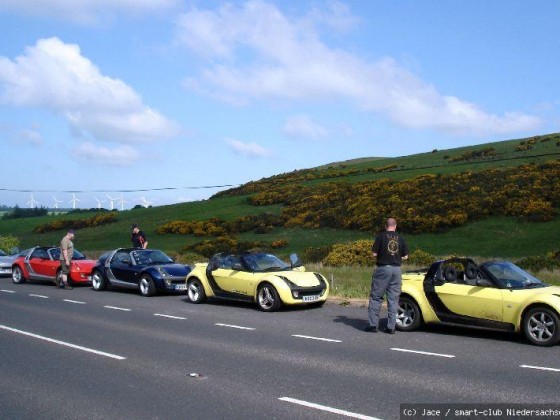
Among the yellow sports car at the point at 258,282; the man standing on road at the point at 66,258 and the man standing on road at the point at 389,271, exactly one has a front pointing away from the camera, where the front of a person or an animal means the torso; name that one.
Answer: the man standing on road at the point at 389,271

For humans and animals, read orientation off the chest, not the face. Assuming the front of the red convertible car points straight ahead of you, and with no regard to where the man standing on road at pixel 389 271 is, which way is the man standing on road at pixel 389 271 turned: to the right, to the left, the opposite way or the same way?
to the left

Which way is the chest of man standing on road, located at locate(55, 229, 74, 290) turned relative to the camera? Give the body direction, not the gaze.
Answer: to the viewer's right

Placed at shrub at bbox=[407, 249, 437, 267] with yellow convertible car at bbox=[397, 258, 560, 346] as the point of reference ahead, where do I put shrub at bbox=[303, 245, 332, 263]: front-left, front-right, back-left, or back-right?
back-right

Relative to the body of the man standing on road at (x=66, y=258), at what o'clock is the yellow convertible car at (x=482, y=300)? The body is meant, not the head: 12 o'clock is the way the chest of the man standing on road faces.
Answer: The yellow convertible car is roughly at 2 o'clock from the man standing on road.

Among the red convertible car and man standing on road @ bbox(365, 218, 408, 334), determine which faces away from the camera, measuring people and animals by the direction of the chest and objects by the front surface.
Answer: the man standing on road

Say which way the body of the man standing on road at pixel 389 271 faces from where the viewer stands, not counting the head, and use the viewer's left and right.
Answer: facing away from the viewer

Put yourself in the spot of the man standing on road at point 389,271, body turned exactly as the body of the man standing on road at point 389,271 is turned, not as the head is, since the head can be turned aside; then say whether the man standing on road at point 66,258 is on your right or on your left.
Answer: on your left

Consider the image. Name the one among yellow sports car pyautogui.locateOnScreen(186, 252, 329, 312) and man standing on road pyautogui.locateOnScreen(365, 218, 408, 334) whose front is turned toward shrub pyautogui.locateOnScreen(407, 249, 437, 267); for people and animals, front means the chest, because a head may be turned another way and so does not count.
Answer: the man standing on road

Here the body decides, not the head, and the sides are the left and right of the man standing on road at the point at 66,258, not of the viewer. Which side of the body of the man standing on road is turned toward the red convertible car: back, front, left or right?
left

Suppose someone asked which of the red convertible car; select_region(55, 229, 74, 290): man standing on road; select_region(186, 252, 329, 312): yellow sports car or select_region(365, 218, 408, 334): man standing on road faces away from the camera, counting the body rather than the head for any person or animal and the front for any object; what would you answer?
select_region(365, 218, 408, 334): man standing on road

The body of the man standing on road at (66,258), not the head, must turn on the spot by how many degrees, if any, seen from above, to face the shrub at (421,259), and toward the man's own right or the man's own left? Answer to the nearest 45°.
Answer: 0° — they already face it

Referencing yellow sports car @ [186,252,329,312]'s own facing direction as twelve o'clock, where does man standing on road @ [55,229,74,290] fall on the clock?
The man standing on road is roughly at 6 o'clock from the yellow sports car.

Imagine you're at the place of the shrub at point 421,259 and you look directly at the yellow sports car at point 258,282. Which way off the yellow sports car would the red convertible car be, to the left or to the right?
right

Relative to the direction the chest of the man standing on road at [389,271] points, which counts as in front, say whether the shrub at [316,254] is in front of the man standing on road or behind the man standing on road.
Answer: in front
